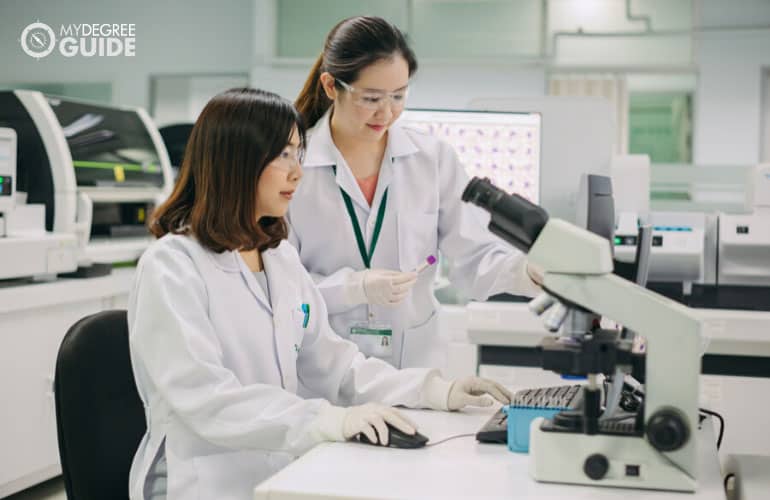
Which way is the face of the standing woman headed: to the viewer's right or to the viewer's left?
to the viewer's right

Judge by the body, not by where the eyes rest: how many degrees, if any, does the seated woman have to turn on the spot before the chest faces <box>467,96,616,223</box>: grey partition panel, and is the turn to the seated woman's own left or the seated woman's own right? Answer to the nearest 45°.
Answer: approximately 90° to the seated woman's own left

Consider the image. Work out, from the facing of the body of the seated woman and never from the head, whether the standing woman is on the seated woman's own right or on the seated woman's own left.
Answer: on the seated woman's own left

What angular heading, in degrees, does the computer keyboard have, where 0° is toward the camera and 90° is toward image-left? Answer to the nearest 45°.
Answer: approximately 90°

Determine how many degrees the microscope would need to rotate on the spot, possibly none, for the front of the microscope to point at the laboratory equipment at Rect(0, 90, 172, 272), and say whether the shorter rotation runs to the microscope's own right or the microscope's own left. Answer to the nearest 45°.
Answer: approximately 45° to the microscope's own right

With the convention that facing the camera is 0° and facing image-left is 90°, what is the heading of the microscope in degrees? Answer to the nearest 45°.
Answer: approximately 90°

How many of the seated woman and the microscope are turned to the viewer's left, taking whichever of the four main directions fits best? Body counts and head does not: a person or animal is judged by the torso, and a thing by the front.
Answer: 1

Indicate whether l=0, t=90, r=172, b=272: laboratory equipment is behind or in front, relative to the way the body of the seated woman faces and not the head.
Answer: behind

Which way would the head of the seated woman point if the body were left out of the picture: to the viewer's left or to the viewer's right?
to the viewer's right
